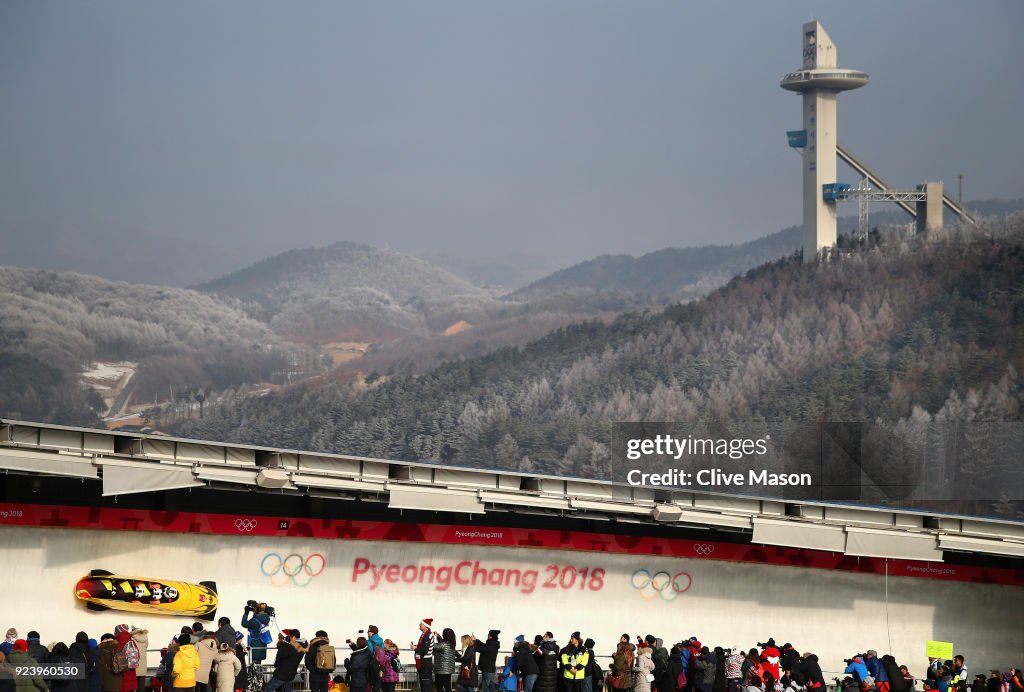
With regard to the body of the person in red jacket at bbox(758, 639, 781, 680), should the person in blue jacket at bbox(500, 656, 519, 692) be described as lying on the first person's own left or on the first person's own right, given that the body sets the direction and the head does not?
on the first person's own left

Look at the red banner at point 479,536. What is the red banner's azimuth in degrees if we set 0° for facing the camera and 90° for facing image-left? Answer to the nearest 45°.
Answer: approximately 0°

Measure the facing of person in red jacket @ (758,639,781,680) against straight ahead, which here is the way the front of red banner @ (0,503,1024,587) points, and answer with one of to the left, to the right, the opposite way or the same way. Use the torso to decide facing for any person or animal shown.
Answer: the opposite way

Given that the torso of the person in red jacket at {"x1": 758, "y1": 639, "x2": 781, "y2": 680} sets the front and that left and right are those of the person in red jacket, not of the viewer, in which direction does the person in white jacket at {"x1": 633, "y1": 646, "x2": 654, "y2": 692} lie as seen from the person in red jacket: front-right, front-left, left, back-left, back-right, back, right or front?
back-left

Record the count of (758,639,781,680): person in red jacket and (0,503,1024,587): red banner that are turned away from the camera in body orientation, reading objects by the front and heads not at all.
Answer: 1

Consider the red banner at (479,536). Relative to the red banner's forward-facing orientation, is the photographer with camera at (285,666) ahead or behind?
ahead

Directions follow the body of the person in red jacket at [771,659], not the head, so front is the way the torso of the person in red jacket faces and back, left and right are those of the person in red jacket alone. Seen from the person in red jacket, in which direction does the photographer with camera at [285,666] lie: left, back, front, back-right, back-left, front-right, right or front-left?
back-left

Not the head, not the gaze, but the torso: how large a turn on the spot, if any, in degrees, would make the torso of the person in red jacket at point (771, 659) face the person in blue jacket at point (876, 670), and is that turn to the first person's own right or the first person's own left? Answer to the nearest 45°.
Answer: approximately 45° to the first person's own right

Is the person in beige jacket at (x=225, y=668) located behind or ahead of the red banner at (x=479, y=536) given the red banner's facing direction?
ahead

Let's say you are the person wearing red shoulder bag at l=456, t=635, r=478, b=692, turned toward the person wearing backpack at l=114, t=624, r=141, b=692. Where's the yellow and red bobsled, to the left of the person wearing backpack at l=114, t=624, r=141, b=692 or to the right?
right

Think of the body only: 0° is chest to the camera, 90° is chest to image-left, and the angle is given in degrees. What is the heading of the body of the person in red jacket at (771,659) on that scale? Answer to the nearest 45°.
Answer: approximately 180°
